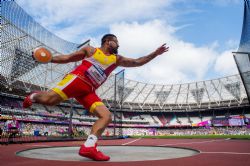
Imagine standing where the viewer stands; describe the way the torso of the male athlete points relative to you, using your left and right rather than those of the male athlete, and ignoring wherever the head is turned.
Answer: facing the viewer and to the right of the viewer

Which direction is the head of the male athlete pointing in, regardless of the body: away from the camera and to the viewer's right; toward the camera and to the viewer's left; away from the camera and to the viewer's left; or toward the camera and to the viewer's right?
toward the camera and to the viewer's right
